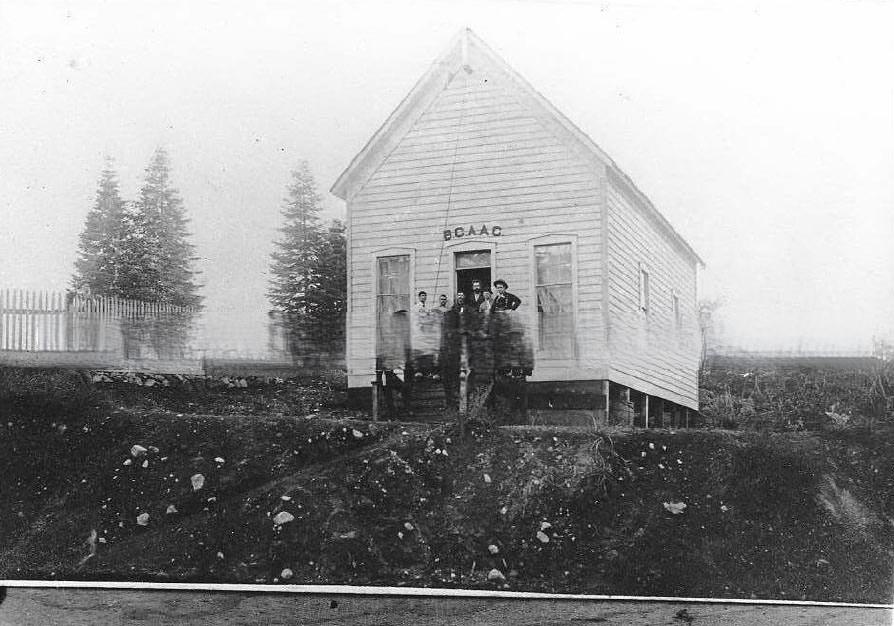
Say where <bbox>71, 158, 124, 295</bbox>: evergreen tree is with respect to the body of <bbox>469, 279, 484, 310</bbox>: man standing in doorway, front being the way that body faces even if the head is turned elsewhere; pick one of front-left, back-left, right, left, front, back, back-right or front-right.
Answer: right

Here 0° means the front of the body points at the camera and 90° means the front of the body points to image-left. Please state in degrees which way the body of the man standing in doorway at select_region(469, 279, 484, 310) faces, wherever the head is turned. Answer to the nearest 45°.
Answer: approximately 0°

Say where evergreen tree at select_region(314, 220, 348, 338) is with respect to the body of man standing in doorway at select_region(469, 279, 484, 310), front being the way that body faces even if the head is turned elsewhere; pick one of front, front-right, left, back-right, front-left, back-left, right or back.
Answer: right

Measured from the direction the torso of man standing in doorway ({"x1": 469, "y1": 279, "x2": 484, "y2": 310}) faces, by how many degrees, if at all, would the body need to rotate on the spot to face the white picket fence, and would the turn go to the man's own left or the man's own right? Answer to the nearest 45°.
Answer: approximately 90° to the man's own right

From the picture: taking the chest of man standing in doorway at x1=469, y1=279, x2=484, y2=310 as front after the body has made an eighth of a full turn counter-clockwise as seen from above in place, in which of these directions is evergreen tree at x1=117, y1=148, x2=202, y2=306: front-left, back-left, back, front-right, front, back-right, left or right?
back-right

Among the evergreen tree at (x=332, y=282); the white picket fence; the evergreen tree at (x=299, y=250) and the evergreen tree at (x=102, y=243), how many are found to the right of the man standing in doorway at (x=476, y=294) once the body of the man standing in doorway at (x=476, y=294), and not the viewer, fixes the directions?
4
